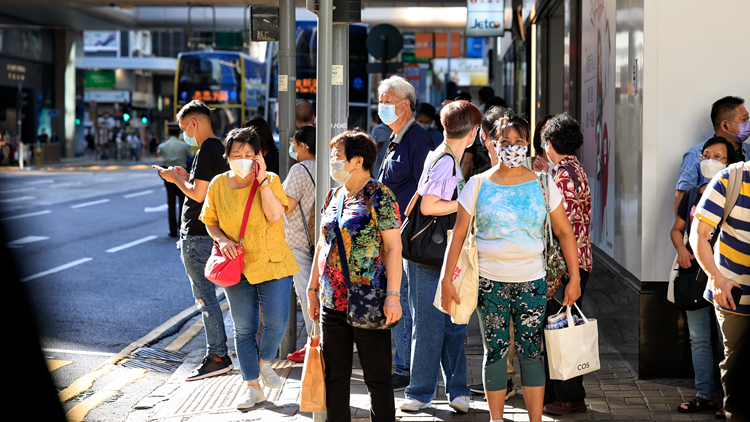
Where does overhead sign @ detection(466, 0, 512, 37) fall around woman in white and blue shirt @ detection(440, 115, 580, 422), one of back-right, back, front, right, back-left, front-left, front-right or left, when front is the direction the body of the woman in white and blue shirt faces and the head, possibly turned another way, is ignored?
back

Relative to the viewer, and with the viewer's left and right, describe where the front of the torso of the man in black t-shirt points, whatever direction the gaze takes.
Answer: facing to the left of the viewer

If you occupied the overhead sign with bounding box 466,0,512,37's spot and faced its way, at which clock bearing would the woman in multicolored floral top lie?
The woman in multicolored floral top is roughly at 12 o'clock from the overhead sign.

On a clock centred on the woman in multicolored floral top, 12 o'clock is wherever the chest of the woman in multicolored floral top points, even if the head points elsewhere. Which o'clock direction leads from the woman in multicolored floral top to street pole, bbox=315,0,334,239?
The street pole is roughly at 4 o'clock from the woman in multicolored floral top.

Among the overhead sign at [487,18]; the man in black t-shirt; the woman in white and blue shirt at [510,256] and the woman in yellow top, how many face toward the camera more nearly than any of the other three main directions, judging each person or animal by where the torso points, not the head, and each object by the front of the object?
3

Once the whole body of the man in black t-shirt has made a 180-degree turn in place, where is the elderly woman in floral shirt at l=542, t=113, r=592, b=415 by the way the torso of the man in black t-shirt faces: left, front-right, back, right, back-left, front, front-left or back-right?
front-right
